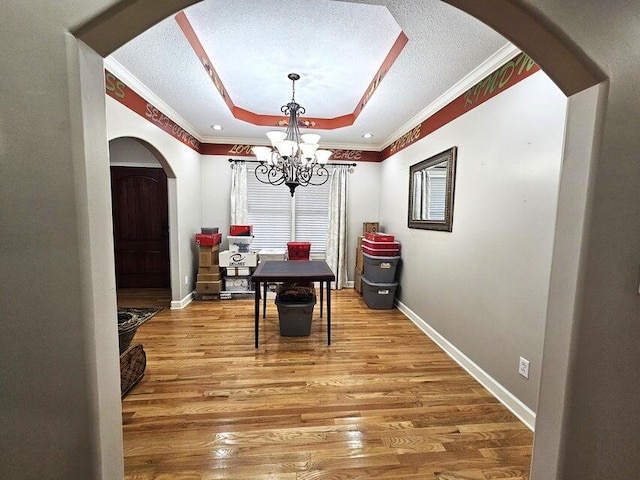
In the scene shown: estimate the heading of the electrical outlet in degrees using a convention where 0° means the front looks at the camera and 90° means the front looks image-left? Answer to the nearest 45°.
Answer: approximately 45°

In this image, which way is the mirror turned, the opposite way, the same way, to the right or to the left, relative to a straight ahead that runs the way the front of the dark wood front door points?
to the right

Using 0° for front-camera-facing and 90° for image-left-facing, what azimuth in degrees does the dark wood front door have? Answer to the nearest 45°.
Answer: approximately 0°

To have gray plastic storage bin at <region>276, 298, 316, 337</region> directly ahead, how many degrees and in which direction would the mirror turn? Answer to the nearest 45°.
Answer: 0° — it already faces it

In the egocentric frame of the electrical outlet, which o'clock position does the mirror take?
The mirror is roughly at 3 o'clock from the electrical outlet.

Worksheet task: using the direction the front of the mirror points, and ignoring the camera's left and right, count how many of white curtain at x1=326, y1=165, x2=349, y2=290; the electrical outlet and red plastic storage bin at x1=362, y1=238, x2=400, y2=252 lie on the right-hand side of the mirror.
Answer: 2

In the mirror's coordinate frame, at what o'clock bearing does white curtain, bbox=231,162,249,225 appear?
The white curtain is roughly at 2 o'clock from the mirror.

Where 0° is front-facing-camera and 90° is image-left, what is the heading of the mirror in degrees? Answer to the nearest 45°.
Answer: approximately 45°

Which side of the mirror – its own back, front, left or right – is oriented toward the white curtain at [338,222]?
right
